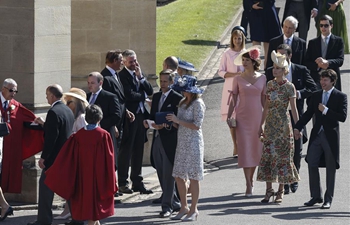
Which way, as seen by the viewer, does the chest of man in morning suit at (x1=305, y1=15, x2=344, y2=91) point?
toward the camera

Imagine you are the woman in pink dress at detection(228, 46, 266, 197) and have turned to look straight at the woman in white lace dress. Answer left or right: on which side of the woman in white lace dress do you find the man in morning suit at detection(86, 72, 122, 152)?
right

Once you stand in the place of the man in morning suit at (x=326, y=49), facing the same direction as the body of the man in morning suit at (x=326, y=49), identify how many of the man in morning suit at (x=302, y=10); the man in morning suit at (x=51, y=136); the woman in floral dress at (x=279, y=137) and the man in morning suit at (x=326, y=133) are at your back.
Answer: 1

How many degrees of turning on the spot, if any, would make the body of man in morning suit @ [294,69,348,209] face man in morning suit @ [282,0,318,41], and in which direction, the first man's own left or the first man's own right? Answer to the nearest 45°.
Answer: approximately 135° to the first man's own right

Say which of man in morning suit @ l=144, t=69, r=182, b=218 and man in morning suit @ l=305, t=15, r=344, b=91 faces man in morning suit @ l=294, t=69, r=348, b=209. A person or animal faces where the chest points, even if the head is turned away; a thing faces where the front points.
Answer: man in morning suit @ l=305, t=15, r=344, b=91

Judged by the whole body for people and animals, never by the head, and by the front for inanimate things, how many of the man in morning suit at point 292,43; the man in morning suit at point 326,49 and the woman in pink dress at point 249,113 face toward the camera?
3

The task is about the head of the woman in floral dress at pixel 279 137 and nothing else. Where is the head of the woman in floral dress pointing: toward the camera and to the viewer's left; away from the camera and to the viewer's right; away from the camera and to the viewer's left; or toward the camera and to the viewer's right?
toward the camera and to the viewer's left

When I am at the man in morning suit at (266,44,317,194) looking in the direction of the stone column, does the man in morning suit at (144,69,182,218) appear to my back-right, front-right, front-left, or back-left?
front-left

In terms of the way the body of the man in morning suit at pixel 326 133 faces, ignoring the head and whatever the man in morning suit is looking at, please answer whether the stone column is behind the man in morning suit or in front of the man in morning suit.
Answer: in front

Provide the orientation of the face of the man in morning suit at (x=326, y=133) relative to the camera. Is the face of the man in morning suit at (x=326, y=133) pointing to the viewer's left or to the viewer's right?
to the viewer's left

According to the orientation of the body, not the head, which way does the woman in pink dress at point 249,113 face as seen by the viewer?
toward the camera

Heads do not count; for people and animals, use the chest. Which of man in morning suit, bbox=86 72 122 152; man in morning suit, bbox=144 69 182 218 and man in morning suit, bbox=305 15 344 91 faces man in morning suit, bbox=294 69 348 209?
man in morning suit, bbox=305 15 344 91

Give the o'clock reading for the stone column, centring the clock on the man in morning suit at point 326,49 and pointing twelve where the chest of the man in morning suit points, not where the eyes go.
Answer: The stone column is roughly at 2 o'clock from the man in morning suit.

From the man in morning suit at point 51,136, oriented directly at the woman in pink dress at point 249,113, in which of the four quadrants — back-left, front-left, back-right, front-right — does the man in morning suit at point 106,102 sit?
front-left
